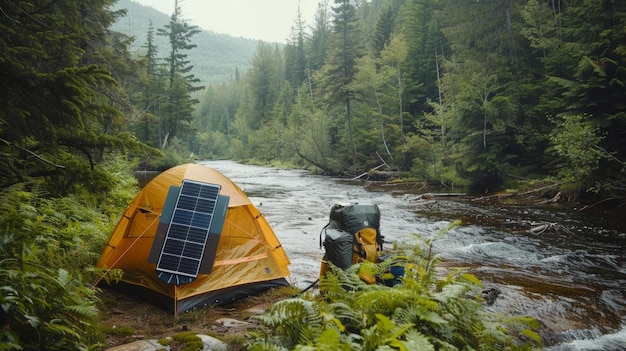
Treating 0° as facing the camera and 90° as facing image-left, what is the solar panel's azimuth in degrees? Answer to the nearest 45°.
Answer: approximately 0°

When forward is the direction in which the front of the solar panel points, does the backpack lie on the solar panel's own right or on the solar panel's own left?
on the solar panel's own left

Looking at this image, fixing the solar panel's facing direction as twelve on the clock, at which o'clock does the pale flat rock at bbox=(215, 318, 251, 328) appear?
The pale flat rock is roughly at 11 o'clock from the solar panel.

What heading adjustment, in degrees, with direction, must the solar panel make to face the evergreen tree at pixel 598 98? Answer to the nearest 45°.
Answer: approximately 90° to its left

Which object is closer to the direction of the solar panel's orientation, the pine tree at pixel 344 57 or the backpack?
the backpack

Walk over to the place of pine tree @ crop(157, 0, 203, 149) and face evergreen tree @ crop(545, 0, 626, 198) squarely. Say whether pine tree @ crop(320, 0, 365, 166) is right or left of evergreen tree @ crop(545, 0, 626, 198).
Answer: left

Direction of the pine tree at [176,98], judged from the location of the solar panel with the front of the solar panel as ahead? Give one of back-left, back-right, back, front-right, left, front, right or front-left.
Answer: back
